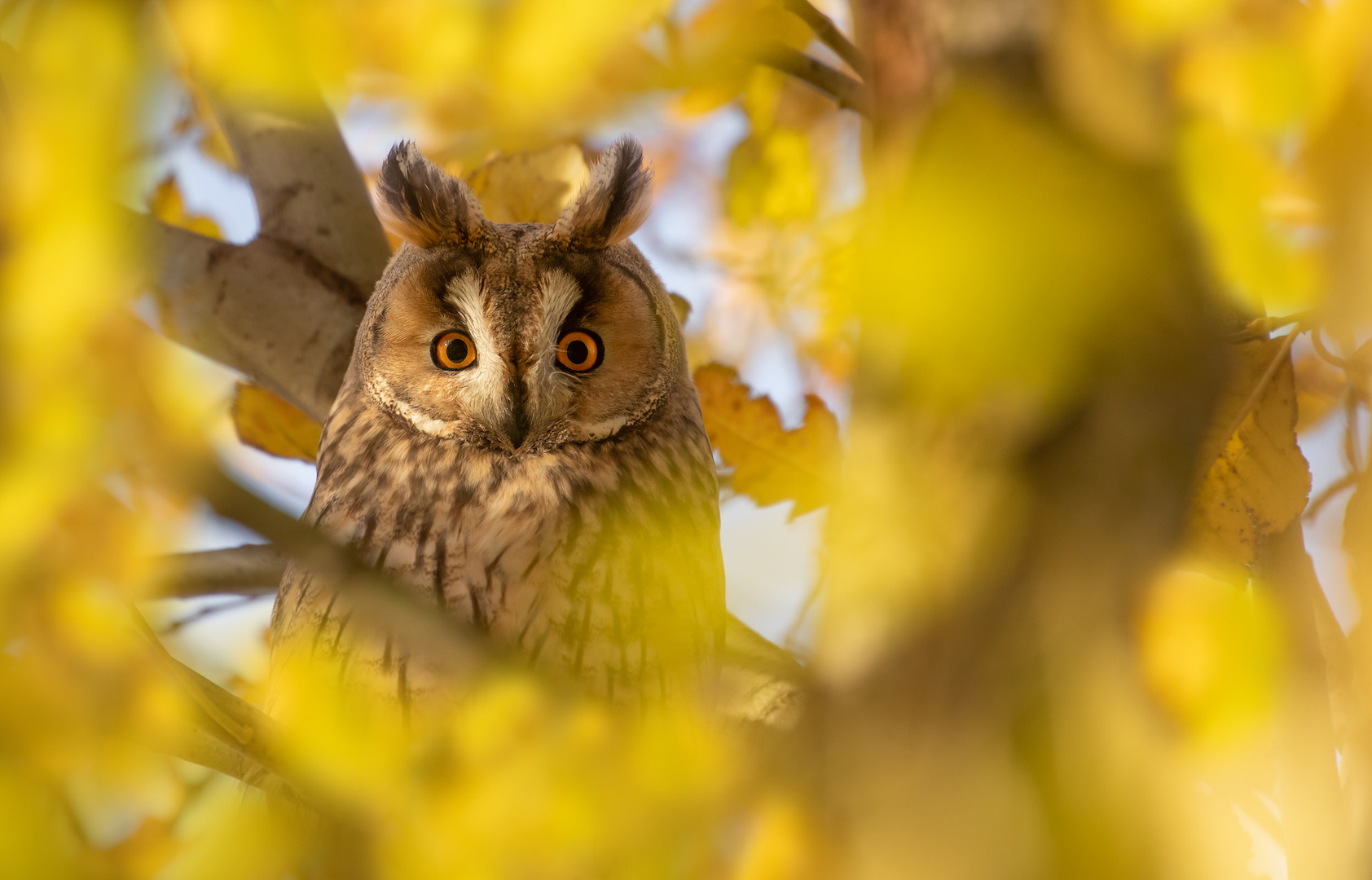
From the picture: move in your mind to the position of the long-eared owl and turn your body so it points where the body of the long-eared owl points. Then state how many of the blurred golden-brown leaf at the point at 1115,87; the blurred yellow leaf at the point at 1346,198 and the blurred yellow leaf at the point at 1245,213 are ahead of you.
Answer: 3

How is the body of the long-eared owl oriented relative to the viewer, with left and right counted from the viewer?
facing the viewer

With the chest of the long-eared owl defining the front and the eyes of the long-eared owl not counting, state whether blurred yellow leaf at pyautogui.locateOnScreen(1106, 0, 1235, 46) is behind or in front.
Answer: in front

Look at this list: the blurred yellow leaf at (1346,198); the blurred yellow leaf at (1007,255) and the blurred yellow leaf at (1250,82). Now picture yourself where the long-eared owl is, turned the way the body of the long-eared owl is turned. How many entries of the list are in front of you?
3

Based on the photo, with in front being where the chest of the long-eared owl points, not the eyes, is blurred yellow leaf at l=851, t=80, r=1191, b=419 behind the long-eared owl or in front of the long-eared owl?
in front

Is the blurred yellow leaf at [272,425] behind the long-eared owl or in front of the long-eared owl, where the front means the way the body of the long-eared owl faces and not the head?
behind

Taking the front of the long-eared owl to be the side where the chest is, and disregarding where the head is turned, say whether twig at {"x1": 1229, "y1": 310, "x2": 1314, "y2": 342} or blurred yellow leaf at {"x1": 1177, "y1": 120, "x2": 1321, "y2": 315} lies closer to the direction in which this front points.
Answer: the blurred yellow leaf

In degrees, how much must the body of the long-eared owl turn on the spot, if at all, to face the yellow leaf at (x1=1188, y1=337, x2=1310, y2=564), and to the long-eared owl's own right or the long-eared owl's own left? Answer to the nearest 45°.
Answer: approximately 45° to the long-eared owl's own left

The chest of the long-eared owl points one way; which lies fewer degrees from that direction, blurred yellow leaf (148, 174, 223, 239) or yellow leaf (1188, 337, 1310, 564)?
the yellow leaf

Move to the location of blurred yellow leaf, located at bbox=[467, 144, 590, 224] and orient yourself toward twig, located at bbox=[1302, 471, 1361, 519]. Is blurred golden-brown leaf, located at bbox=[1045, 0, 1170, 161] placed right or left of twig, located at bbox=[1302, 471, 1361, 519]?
right
